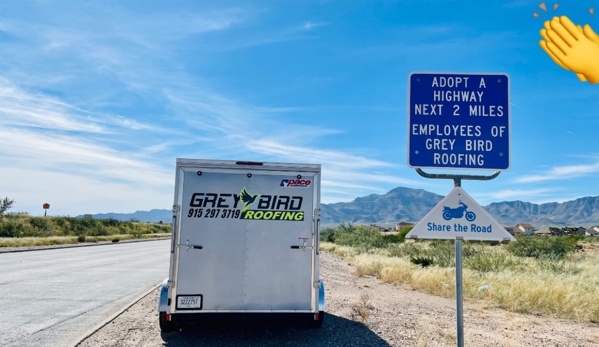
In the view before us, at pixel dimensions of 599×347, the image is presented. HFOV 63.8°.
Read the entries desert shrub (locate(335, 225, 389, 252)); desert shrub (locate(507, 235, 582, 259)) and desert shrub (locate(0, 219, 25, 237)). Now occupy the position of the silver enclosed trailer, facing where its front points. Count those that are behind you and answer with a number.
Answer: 0

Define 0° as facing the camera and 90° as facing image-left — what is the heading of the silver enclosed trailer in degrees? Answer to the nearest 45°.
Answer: approximately 180°

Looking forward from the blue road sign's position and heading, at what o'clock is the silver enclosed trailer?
The silver enclosed trailer is roughly at 4 o'clock from the blue road sign.

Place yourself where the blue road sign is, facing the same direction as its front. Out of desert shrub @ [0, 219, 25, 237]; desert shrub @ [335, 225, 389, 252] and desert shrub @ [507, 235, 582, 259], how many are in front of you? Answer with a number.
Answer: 0

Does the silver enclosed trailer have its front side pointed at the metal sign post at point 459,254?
no

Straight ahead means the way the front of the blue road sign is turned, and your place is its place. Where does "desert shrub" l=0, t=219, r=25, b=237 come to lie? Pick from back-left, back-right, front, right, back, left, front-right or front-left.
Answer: back-right

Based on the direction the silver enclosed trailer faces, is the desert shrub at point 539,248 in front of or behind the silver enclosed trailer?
in front

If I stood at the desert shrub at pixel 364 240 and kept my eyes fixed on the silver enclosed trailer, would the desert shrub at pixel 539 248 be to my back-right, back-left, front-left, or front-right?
front-left

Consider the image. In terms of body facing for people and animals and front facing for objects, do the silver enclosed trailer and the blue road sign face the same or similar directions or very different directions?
very different directions

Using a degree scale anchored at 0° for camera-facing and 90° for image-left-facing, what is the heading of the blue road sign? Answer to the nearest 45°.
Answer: approximately 0°

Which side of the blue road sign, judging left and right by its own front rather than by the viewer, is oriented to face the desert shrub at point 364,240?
back

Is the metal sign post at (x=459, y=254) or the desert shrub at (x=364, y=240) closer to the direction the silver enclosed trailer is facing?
the desert shrub

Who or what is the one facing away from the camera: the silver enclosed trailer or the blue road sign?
the silver enclosed trailer

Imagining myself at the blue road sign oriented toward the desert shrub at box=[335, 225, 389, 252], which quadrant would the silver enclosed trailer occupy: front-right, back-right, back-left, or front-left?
front-left

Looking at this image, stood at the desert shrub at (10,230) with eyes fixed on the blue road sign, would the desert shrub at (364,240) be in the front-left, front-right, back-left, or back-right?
front-left

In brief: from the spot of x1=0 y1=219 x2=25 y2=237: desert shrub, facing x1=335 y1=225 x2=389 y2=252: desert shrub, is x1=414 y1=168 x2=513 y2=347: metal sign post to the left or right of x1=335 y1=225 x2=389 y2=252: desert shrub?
right

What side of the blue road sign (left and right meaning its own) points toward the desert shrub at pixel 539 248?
back

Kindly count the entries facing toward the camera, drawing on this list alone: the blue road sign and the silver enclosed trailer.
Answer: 1
